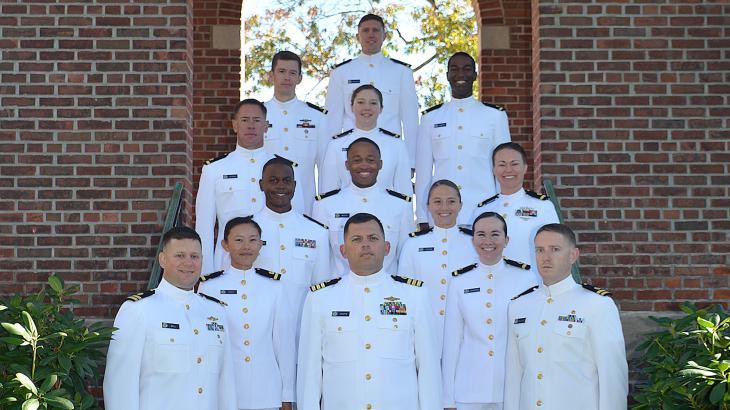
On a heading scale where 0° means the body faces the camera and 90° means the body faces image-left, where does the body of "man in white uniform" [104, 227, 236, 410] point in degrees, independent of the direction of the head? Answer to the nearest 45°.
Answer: approximately 315°

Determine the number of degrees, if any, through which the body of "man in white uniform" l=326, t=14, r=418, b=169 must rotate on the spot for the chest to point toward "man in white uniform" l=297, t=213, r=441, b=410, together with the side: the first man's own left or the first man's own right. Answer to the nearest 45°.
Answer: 0° — they already face them

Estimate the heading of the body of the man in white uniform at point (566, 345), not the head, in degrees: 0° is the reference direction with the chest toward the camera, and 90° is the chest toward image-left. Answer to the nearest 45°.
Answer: approximately 45°

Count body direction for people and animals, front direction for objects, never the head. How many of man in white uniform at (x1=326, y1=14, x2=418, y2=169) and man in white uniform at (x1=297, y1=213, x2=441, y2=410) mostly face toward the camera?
2
